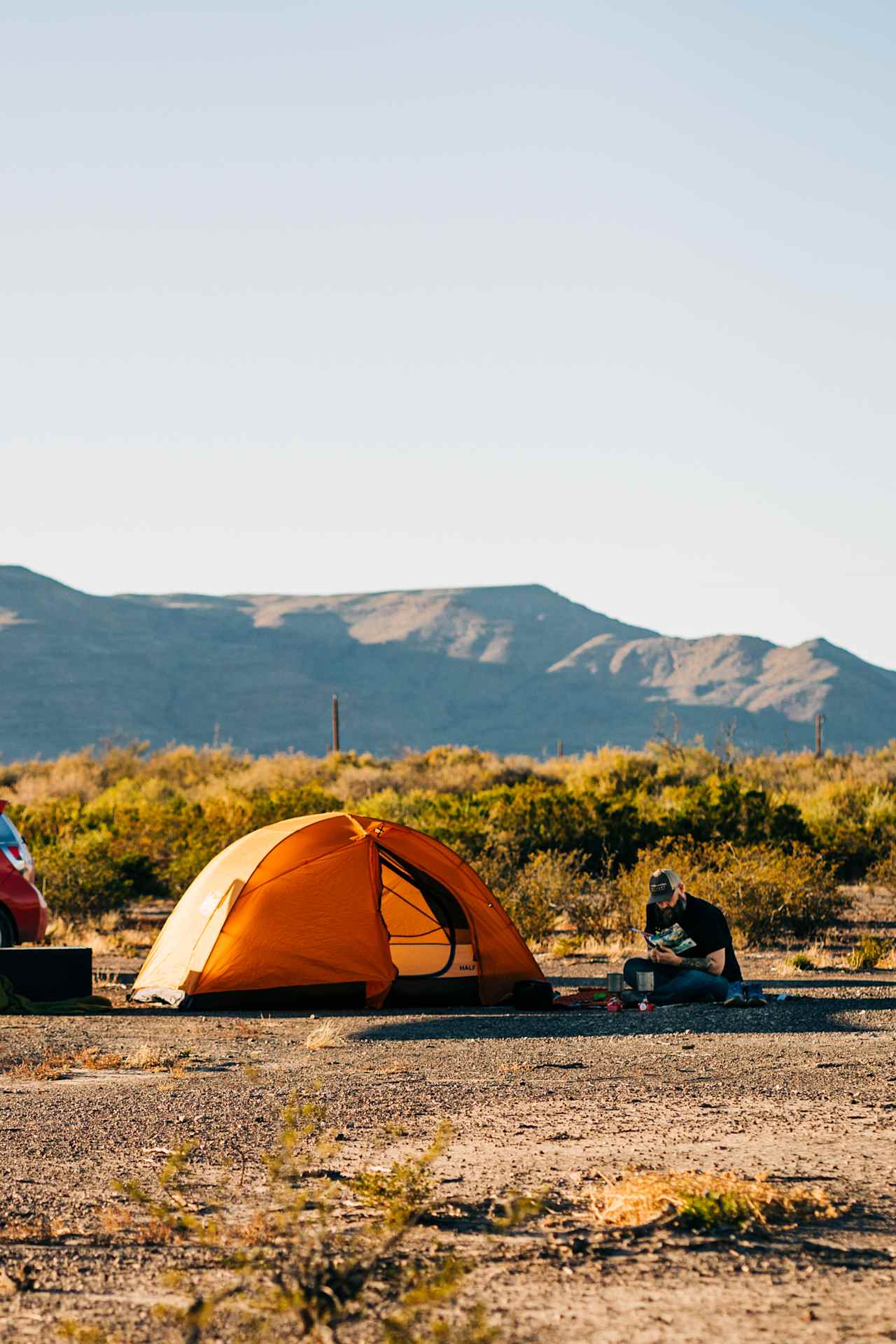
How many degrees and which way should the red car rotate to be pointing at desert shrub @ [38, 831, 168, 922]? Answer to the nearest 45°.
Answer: approximately 90° to its right

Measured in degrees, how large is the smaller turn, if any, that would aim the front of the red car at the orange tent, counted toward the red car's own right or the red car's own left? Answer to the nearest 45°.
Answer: approximately 180°

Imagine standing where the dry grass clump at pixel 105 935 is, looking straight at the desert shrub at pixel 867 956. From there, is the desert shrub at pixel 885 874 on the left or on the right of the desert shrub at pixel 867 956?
left

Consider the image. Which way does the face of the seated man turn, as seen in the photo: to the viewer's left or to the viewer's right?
to the viewer's left

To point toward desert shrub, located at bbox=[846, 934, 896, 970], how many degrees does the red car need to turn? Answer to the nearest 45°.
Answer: approximately 180°

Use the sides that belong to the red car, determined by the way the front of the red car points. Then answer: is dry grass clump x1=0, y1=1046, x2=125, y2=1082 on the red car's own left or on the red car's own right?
on the red car's own left

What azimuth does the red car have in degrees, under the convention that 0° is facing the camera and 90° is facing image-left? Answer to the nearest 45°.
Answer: approximately 90°
